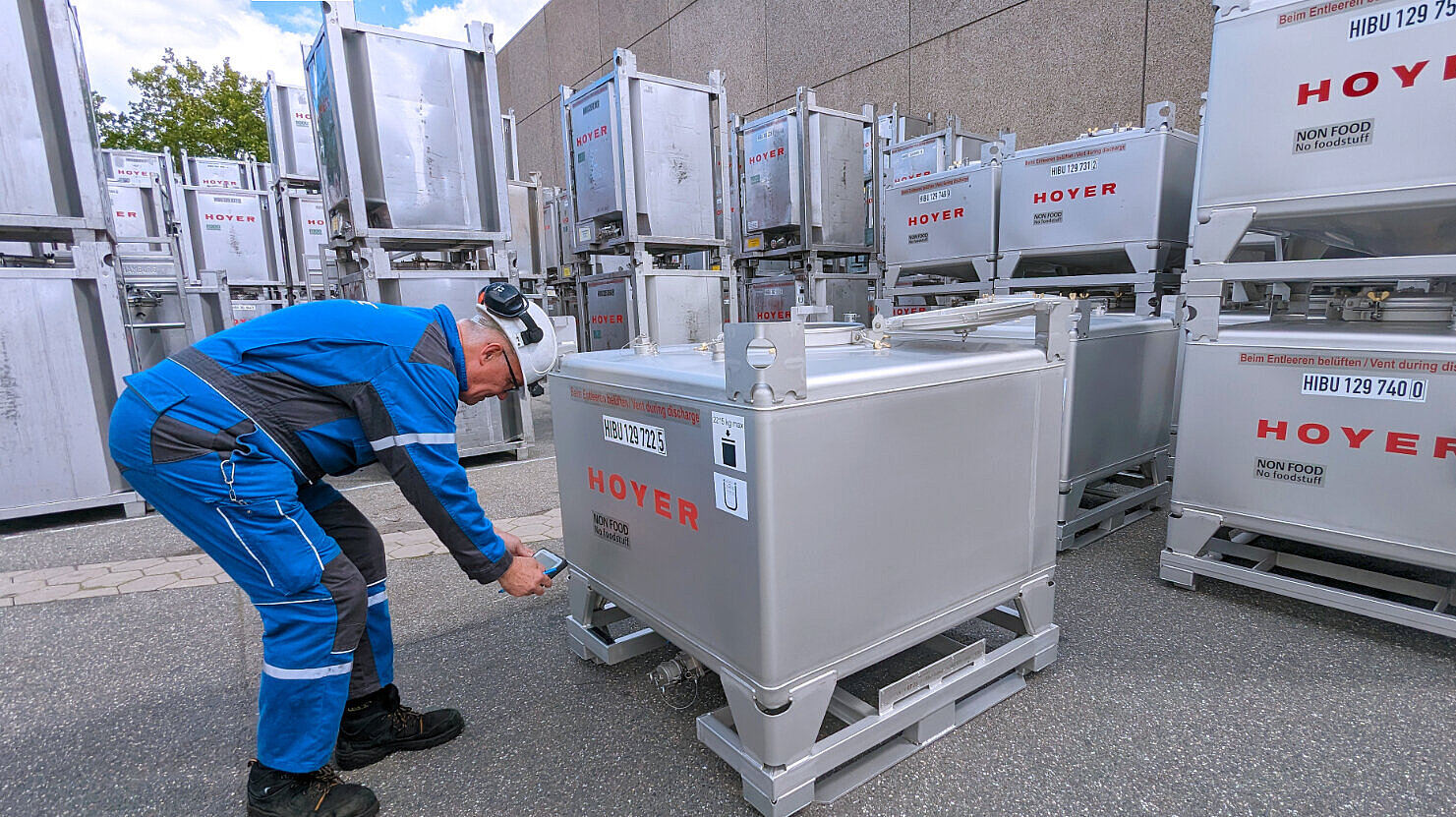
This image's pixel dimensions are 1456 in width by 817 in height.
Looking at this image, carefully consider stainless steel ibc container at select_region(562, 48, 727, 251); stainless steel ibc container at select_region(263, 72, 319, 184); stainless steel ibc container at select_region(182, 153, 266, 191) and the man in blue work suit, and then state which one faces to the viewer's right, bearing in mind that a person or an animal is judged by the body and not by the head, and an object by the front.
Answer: the man in blue work suit

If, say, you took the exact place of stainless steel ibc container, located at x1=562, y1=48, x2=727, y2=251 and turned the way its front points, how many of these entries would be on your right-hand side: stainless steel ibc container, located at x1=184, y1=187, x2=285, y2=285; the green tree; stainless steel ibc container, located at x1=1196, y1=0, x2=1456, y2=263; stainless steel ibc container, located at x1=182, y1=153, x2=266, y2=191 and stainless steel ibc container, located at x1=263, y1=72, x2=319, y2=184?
4

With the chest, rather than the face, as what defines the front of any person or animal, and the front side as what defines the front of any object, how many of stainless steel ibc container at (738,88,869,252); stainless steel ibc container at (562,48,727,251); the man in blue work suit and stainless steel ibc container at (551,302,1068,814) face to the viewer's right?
1

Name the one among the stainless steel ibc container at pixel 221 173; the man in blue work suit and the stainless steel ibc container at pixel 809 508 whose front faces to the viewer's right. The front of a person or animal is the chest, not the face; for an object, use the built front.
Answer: the man in blue work suit

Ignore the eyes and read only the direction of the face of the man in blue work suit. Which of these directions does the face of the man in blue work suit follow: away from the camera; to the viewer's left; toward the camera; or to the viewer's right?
to the viewer's right

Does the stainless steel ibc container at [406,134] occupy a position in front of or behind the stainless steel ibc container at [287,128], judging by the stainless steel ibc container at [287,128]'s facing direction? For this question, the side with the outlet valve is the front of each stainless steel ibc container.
in front

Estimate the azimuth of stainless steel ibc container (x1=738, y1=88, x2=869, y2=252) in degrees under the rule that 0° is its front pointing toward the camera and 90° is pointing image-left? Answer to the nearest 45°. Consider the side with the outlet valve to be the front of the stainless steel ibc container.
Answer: approximately 45°

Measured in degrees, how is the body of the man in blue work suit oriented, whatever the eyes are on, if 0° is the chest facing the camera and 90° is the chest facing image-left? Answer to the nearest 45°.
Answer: approximately 270°

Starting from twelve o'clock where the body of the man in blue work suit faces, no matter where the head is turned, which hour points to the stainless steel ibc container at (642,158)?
The stainless steel ibc container is roughly at 10 o'clock from the man in blue work suit.

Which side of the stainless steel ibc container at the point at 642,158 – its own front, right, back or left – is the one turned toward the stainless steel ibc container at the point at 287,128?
right
